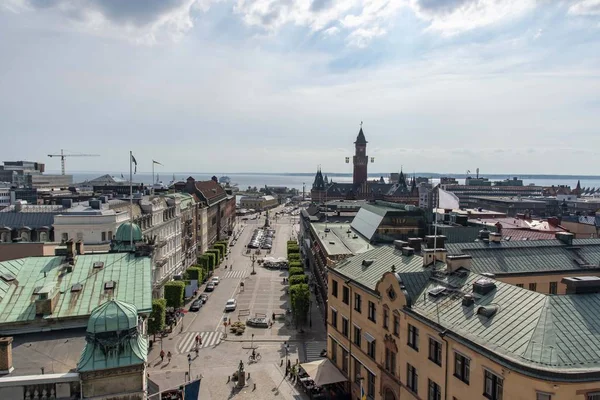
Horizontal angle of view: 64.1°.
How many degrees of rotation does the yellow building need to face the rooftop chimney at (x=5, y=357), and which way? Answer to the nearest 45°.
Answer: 0° — it already faces it

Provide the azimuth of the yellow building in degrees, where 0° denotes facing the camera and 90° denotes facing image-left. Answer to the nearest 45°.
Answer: approximately 45°

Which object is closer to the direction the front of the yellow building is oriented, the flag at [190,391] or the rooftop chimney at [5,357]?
the rooftop chimney
